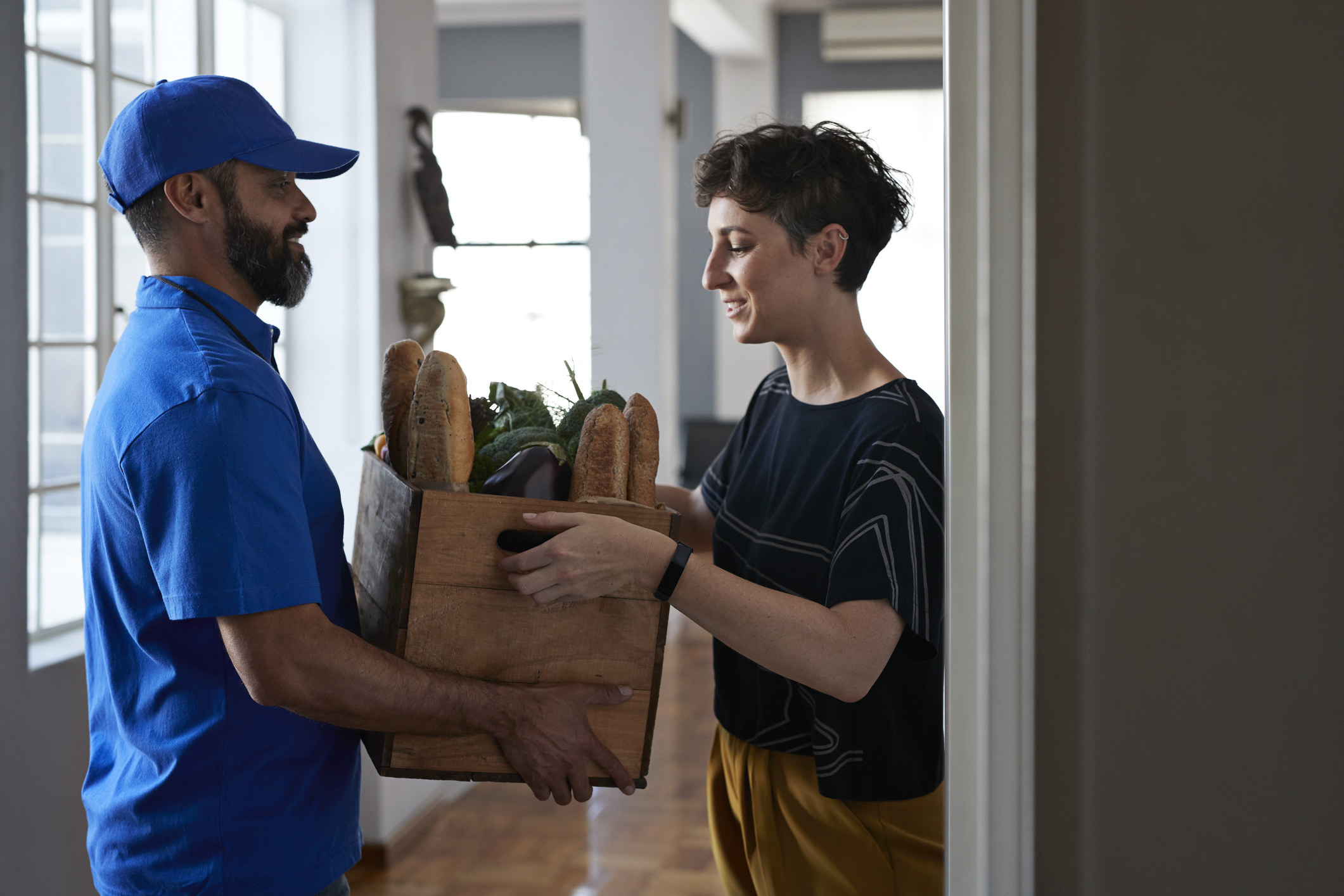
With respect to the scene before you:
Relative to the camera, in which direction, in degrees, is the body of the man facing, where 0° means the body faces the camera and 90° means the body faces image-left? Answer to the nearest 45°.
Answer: approximately 270°

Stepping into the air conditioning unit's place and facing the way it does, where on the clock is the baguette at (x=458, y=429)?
The baguette is roughly at 12 o'clock from the air conditioning unit.

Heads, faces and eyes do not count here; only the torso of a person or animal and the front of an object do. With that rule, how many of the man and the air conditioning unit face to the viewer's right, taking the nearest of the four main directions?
1

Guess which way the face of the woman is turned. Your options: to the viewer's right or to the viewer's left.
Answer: to the viewer's left

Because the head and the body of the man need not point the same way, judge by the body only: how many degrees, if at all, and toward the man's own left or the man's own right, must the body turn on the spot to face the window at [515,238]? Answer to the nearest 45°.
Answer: approximately 90° to the man's own left

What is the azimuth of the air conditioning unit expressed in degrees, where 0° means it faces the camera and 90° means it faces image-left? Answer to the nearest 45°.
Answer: approximately 0°

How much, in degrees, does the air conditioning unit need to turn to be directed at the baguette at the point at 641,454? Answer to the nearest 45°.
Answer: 0° — it already faces it
